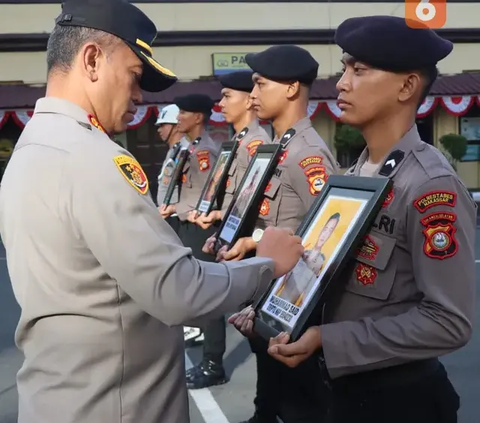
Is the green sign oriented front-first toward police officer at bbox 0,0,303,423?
yes

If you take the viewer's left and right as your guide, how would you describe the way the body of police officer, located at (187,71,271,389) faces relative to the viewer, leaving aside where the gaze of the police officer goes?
facing to the left of the viewer

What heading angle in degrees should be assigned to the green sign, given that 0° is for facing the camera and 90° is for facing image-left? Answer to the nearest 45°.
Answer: approximately 0°

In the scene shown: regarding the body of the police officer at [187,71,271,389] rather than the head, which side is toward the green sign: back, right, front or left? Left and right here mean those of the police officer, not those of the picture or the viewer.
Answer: right

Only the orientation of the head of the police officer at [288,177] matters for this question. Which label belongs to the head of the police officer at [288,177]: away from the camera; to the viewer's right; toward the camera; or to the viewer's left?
to the viewer's left

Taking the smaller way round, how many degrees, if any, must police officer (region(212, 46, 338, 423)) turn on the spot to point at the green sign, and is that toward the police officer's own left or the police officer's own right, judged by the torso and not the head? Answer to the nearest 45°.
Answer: approximately 90° to the police officer's own right

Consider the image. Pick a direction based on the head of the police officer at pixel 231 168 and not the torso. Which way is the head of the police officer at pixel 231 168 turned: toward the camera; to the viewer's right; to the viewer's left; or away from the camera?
to the viewer's left

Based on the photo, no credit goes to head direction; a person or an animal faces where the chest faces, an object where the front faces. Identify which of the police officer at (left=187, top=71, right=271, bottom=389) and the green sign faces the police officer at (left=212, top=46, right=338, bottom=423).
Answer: the green sign

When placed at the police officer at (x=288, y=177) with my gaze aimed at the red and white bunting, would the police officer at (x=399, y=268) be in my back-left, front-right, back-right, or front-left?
back-right

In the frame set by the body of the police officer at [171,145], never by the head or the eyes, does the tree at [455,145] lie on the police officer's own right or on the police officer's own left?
on the police officer's own right

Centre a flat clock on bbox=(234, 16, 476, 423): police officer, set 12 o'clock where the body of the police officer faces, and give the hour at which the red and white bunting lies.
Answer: The red and white bunting is roughly at 3 o'clock from the police officer.

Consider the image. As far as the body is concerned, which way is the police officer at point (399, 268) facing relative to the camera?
to the viewer's left

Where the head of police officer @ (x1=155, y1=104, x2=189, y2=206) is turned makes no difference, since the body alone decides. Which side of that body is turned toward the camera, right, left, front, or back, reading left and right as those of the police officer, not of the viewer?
left

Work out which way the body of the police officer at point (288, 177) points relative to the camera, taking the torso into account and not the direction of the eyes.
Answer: to the viewer's left
